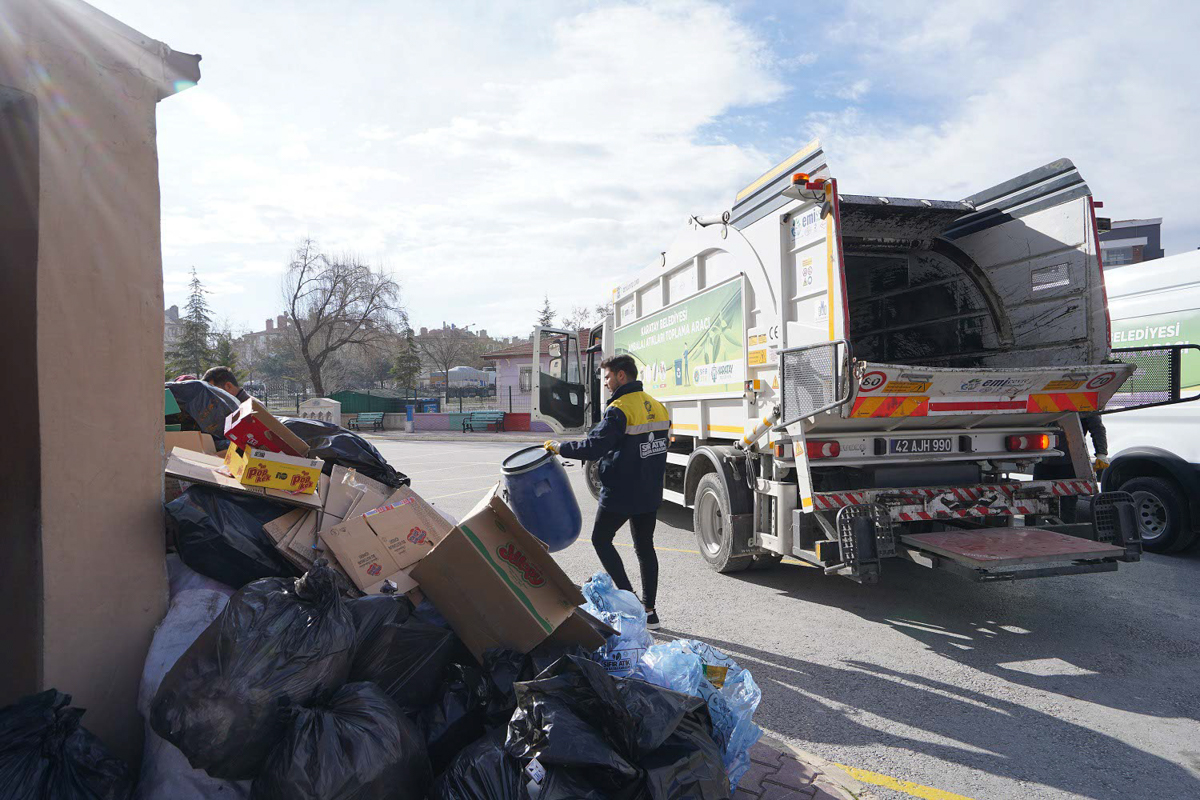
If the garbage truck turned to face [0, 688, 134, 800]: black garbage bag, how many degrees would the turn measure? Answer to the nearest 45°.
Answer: approximately 90° to its left

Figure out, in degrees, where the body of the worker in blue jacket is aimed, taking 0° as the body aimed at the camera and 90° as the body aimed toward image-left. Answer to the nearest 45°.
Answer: approximately 135°

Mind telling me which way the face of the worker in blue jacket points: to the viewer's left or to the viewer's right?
to the viewer's left

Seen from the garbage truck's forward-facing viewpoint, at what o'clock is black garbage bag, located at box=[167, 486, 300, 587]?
The black garbage bag is roughly at 9 o'clock from the garbage truck.

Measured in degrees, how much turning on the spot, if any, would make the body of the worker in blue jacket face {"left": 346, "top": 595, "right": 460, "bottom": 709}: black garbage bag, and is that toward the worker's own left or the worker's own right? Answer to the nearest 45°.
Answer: approximately 90° to the worker's own left

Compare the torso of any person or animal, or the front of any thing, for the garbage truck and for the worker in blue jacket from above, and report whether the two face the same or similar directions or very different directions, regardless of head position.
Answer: same or similar directions

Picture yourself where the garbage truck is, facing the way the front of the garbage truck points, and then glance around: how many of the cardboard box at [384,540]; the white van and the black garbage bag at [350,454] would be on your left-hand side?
2

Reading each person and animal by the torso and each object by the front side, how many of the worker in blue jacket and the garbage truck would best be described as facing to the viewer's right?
0

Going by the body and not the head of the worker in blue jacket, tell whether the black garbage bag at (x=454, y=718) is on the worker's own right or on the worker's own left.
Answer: on the worker's own left

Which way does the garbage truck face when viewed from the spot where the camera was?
facing away from the viewer and to the left of the viewer

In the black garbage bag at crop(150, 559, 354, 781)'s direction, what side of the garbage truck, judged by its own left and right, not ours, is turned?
left

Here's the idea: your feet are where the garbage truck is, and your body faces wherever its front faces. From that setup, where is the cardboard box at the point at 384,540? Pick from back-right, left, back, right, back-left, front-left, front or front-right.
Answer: left

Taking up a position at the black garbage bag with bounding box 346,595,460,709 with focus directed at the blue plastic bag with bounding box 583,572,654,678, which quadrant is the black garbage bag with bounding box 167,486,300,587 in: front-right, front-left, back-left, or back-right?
back-left

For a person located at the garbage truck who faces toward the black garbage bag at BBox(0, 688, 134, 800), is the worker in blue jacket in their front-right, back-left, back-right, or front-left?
front-right

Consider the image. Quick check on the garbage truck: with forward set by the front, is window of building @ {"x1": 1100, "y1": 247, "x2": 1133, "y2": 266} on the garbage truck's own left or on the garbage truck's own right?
on the garbage truck's own right

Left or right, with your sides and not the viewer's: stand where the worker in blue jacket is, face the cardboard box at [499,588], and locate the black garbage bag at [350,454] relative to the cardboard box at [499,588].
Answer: right

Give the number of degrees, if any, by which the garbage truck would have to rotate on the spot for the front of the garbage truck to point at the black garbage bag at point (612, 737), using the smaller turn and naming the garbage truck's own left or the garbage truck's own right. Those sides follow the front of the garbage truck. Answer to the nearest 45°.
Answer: approximately 135° to the garbage truck's own left

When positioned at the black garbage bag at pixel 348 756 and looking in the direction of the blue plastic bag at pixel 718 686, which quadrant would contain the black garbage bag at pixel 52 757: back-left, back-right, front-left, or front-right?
back-left
